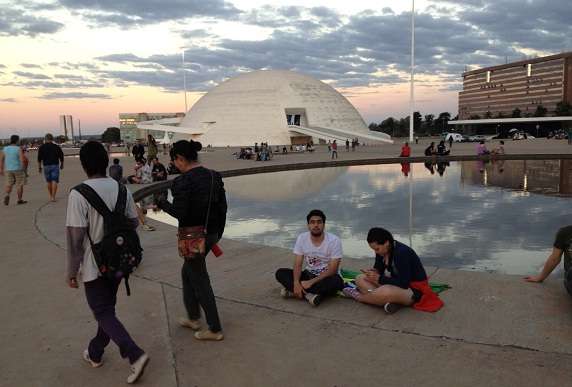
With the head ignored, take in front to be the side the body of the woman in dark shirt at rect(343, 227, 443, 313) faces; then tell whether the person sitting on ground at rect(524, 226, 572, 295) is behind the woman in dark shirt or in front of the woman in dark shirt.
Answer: behind

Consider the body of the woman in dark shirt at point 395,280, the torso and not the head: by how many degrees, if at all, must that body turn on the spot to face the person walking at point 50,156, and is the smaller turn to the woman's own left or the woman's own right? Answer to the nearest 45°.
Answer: approximately 90° to the woman's own right

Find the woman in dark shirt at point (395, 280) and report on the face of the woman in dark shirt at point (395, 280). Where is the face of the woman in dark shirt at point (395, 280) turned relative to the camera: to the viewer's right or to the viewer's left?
to the viewer's left

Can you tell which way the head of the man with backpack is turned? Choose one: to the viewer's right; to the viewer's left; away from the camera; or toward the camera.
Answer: away from the camera

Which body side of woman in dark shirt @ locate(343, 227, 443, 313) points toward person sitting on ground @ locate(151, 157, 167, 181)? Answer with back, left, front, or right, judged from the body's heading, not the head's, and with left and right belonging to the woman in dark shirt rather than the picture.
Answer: right

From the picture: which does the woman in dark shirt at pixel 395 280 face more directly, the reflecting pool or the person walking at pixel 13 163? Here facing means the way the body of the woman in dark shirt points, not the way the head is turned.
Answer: the person walking

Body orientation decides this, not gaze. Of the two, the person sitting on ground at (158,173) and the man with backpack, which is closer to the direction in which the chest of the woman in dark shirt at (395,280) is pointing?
the man with backpack

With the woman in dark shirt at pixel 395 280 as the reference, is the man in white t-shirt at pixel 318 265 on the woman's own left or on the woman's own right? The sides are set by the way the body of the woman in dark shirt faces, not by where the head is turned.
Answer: on the woman's own right

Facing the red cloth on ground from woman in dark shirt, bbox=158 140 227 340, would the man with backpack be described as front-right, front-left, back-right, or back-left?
back-right

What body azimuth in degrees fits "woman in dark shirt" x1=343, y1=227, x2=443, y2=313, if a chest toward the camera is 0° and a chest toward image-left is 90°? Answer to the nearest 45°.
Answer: approximately 45°
